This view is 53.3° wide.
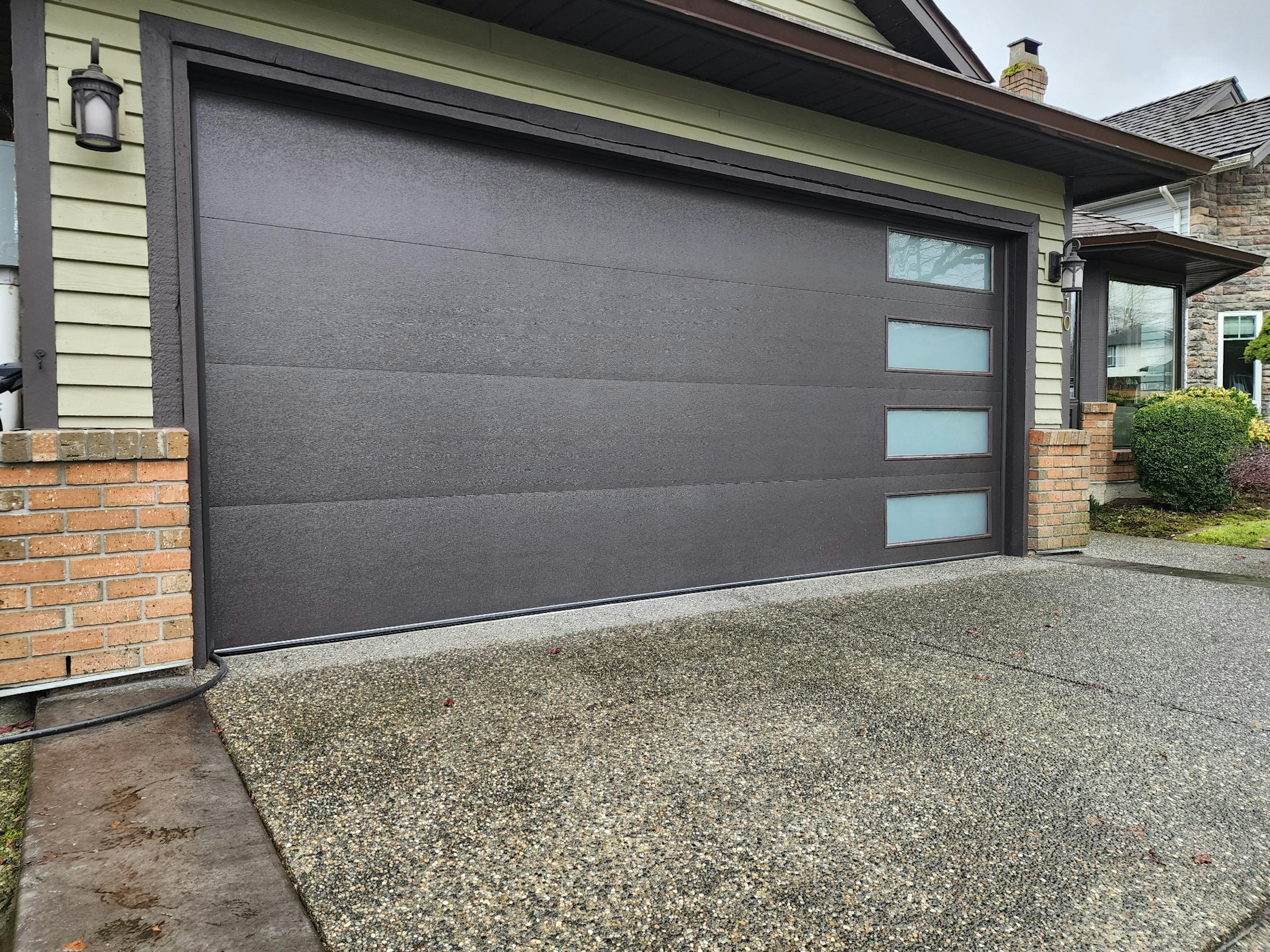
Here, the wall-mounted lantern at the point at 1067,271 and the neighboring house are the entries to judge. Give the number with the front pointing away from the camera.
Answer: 0

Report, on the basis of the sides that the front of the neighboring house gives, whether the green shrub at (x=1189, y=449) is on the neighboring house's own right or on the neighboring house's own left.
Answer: on the neighboring house's own right

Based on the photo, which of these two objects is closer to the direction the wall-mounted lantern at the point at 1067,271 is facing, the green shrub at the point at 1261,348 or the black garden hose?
the black garden hose

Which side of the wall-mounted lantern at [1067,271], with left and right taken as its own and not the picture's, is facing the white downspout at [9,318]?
right

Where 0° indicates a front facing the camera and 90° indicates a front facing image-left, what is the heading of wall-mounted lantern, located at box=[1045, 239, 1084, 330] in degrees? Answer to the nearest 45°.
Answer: approximately 315°

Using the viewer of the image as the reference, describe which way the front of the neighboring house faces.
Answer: facing the viewer and to the right of the viewer

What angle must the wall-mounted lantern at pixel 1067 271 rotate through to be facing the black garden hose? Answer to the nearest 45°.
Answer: approximately 90° to its right

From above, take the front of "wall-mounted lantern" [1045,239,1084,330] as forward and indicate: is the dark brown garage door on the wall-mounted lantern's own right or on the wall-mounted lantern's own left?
on the wall-mounted lantern's own right

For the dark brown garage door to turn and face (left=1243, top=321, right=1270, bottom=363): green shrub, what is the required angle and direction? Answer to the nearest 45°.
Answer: approximately 90° to its left

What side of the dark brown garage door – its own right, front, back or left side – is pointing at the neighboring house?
left

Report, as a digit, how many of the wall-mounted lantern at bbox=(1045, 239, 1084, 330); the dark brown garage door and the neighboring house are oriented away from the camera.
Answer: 0

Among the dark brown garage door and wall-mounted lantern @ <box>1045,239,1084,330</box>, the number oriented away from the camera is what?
0
